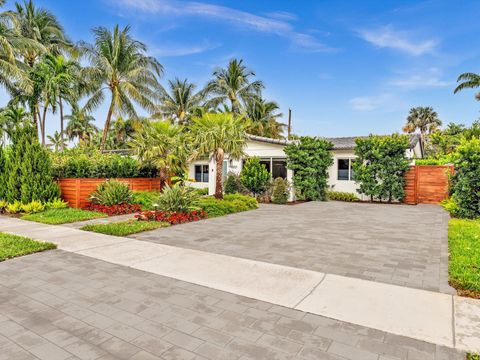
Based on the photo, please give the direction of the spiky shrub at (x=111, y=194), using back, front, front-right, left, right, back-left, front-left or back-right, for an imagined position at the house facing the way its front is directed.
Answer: front-right

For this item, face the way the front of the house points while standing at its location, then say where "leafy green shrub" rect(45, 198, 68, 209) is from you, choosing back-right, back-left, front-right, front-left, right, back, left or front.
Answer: front-right

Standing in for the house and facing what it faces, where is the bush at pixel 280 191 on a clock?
The bush is roughly at 12 o'clock from the house.

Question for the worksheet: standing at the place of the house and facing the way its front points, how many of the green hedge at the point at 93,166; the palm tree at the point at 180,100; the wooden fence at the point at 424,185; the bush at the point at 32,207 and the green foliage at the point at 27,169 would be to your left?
1

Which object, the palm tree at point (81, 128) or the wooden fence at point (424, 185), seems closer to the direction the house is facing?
the wooden fence

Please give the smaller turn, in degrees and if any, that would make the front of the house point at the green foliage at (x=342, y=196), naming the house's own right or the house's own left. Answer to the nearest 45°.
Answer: approximately 90° to the house's own left

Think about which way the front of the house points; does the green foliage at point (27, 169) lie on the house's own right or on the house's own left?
on the house's own right

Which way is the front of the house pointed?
toward the camera

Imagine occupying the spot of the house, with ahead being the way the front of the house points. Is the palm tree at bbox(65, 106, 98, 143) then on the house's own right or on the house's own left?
on the house's own right

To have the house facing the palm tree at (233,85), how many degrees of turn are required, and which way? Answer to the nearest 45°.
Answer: approximately 135° to its right

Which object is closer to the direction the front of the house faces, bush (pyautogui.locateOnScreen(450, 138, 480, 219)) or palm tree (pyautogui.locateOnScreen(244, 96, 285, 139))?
the bush

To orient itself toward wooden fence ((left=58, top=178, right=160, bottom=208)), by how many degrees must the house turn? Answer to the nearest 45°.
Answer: approximately 45° to its right

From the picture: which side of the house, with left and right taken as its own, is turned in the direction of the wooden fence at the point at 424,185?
left

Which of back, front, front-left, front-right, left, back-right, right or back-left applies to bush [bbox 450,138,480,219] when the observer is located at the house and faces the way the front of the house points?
front-left
